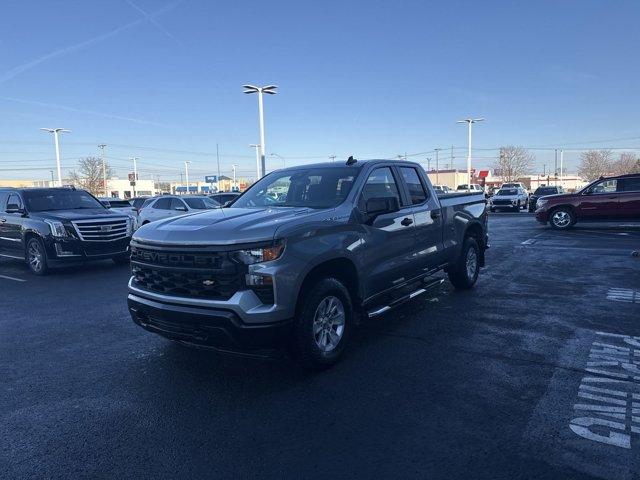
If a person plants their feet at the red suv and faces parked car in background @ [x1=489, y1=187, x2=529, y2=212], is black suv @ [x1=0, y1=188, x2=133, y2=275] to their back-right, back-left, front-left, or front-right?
back-left

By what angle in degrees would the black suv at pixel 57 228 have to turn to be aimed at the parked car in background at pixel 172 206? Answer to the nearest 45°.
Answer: approximately 90° to its left

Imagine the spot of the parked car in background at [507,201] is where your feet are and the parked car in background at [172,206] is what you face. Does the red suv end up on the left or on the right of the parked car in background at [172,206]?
left

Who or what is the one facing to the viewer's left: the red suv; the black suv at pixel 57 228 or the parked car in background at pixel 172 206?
the red suv

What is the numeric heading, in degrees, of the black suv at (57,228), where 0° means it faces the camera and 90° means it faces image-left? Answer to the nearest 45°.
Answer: approximately 315°

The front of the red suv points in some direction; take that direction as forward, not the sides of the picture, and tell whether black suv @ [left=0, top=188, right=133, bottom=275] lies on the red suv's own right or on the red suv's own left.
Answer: on the red suv's own left

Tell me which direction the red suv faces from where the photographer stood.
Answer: facing to the left of the viewer

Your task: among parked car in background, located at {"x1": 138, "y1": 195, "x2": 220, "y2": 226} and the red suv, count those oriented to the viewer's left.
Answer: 1

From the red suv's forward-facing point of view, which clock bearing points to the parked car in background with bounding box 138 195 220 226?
The parked car in background is roughly at 11 o'clock from the red suv.

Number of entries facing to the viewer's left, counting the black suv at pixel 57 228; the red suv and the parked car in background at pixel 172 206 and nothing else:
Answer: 1

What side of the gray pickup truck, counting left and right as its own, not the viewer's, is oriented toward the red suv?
back

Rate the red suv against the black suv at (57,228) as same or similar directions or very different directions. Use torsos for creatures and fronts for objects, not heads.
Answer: very different directions

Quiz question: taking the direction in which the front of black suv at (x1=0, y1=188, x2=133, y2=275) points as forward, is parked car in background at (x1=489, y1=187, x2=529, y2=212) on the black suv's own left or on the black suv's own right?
on the black suv's own left

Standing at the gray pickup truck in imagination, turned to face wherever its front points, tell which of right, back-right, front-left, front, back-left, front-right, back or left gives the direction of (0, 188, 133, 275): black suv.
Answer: right
